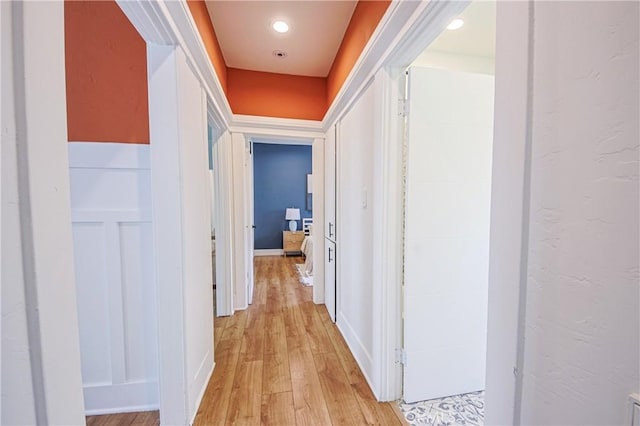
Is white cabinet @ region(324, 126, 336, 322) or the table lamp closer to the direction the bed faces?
the white cabinet

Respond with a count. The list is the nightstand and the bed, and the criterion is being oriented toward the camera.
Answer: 2

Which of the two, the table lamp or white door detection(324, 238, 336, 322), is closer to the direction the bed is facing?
the white door

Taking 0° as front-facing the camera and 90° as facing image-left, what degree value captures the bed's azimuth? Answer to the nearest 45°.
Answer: approximately 0°

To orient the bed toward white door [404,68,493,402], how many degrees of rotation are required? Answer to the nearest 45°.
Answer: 0° — it already faces it

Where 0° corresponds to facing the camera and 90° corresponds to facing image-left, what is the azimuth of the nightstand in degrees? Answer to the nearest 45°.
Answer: approximately 0°

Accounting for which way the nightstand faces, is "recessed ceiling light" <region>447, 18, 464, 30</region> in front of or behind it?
in front

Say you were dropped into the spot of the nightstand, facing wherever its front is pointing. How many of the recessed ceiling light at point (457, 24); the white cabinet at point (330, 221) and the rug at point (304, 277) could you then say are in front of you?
3

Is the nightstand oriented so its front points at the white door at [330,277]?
yes

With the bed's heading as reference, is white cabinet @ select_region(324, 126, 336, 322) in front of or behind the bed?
in front

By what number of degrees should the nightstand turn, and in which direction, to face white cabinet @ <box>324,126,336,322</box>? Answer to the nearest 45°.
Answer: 0° — it already faces it

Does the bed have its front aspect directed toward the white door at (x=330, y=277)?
yes
